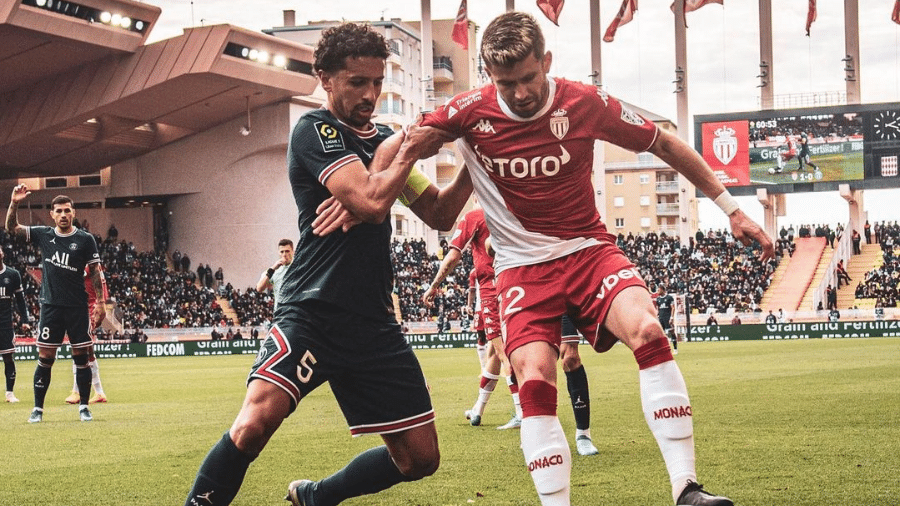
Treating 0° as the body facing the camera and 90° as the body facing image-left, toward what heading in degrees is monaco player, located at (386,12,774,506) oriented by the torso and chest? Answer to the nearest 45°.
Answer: approximately 0°

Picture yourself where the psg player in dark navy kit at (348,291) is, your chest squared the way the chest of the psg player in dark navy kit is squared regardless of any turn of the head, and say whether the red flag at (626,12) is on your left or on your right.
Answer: on your left

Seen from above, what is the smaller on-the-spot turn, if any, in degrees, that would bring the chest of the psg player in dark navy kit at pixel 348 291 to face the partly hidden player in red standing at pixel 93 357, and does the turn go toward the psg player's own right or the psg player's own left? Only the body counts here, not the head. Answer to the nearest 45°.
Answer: approximately 135° to the psg player's own left

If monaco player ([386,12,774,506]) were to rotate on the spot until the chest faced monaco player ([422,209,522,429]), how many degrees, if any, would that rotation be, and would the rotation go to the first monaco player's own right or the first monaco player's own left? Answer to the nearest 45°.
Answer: approximately 180°

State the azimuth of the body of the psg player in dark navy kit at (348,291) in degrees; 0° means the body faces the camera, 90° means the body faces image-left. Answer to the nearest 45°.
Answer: approximately 315°

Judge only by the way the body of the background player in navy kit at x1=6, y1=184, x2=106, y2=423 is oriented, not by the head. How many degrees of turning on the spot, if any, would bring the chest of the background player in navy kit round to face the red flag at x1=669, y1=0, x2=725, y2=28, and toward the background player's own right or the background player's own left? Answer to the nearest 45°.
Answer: approximately 135° to the background player's own left

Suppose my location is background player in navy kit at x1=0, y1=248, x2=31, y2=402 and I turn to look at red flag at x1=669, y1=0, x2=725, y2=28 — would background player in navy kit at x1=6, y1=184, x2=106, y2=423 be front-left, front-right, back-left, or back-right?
back-right

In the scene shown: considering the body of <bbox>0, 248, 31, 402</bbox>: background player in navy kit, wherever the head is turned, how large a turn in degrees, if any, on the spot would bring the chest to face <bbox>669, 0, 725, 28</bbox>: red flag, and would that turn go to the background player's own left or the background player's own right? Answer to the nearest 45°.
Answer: approximately 135° to the background player's own left

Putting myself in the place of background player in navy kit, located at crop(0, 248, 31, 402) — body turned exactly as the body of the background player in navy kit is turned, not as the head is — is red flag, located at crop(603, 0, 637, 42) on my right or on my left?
on my left
